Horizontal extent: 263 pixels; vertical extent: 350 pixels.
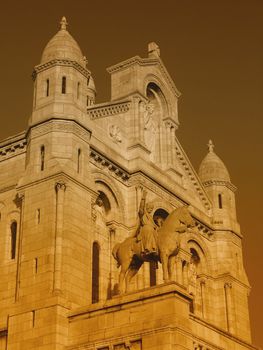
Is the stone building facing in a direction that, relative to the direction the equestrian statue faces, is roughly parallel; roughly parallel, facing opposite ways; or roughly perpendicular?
roughly parallel

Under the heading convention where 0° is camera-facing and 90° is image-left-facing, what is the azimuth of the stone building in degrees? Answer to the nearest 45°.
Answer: approximately 315°

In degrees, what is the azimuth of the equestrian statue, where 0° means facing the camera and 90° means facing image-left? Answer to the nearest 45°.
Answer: approximately 315°
